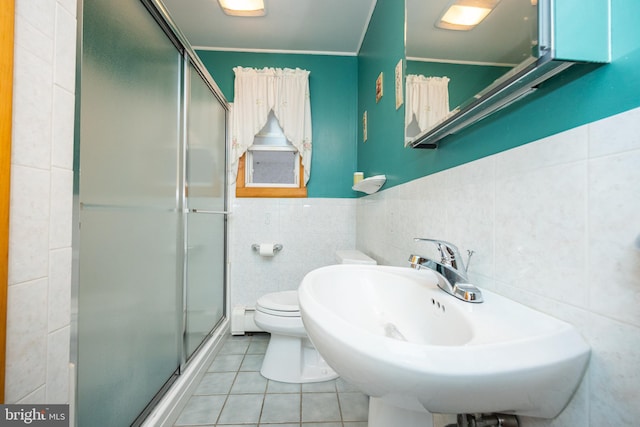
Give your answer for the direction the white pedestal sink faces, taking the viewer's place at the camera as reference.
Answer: facing the viewer and to the left of the viewer

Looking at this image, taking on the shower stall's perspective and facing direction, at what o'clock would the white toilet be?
The white toilet is roughly at 10 o'clock from the shower stall.

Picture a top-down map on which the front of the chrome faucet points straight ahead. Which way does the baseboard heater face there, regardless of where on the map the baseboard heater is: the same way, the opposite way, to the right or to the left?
to the left

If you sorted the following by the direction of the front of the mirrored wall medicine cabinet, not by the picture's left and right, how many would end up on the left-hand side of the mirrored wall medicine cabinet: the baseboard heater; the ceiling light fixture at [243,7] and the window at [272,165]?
0

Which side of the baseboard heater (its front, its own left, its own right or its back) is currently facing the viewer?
front

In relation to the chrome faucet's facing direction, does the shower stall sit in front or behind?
in front

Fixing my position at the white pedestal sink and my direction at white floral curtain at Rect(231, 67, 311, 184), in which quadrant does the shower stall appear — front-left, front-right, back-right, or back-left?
front-left

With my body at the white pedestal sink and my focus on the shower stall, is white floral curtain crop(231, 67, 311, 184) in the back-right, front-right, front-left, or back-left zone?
front-right

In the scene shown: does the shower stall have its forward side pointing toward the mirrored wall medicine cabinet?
yes

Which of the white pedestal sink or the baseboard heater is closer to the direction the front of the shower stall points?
the white pedestal sink

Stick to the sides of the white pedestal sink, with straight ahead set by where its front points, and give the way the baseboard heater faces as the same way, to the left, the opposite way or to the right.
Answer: to the left

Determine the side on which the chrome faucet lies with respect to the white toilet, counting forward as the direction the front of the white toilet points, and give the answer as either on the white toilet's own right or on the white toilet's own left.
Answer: on the white toilet's own left

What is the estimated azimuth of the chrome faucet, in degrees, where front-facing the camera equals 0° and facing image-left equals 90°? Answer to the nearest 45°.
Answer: approximately 45°
